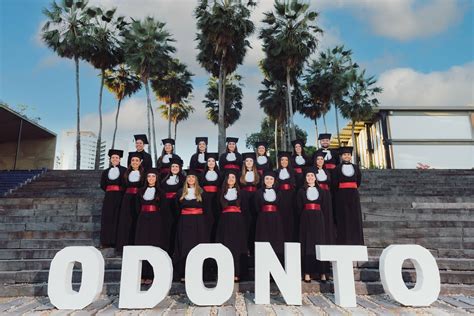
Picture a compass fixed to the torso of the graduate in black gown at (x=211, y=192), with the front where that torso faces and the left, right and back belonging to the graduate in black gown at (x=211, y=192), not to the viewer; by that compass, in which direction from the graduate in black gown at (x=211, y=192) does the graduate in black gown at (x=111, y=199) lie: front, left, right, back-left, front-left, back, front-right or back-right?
right

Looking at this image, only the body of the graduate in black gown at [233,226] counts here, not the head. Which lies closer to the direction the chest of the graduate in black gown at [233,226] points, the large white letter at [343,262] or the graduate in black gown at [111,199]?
the large white letter

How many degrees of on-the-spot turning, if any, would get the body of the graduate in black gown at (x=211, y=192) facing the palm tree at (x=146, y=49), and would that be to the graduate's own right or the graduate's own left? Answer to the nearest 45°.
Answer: approximately 180°

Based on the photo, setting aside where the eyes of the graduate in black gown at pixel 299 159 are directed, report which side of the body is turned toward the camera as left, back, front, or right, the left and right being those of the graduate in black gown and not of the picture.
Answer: front

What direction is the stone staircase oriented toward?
toward the camera

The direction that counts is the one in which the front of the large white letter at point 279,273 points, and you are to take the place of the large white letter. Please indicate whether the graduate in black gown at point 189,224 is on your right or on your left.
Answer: on your right

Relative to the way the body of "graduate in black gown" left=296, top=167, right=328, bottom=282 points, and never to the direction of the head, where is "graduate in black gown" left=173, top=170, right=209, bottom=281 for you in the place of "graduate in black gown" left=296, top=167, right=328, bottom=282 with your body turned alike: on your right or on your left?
on your right

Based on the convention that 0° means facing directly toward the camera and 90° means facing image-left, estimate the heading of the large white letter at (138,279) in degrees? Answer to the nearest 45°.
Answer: approximately 0°

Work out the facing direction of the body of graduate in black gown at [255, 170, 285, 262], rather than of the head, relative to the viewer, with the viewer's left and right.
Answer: facing the viewer

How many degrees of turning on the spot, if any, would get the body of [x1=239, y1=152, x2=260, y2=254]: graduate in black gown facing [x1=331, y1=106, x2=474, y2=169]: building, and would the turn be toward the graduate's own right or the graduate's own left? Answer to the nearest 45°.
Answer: approximately 135° to the graduate's own left

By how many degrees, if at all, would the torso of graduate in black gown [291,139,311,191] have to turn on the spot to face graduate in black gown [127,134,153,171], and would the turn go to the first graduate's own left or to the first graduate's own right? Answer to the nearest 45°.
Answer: approximately 90° to the first graduate's own right

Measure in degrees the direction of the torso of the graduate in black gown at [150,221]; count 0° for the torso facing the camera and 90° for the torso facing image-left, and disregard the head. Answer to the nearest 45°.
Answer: approximately 0°

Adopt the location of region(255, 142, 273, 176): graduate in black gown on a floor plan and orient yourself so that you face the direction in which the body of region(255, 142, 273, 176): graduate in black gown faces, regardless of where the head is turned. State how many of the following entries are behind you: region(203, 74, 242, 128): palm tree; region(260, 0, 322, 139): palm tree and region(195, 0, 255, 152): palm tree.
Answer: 3

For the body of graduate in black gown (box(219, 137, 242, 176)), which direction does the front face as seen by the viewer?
toward the camera

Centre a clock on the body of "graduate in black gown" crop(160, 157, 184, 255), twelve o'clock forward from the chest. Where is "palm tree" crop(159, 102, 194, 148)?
The palm tree is roughly at 6 o'clock from the graduate in black gown.
